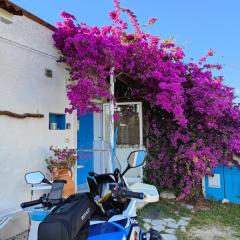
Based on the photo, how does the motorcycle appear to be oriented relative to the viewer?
away from the camera

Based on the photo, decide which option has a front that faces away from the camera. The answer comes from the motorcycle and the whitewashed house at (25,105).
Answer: the motorcycle

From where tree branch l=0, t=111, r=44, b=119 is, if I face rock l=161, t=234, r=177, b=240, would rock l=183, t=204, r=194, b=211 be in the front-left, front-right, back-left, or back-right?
front-left

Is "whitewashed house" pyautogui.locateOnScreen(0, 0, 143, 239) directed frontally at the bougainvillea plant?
no

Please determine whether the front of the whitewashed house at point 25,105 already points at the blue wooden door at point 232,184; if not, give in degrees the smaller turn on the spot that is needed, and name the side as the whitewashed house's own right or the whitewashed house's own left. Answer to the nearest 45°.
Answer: approximately 45° to the whitewashed house's own left

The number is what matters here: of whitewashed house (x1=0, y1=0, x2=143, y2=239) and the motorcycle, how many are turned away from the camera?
1

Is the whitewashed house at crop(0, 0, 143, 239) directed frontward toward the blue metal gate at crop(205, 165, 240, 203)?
no

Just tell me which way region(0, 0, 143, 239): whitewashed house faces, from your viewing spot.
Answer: facing the viewer and to the right of the viewer

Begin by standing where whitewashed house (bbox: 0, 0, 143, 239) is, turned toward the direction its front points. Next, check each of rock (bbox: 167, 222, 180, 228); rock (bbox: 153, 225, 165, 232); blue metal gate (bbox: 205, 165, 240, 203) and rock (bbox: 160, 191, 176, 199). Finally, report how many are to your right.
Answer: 0

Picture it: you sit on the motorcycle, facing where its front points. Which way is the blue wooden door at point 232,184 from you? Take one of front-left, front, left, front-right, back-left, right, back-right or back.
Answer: front-right

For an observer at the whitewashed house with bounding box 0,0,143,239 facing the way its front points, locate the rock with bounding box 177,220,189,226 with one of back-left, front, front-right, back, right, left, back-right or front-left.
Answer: front-left

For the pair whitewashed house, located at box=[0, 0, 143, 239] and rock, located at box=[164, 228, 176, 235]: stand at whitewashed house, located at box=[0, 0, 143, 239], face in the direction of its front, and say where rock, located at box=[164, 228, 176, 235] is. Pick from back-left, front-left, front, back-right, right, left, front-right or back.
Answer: front-left
